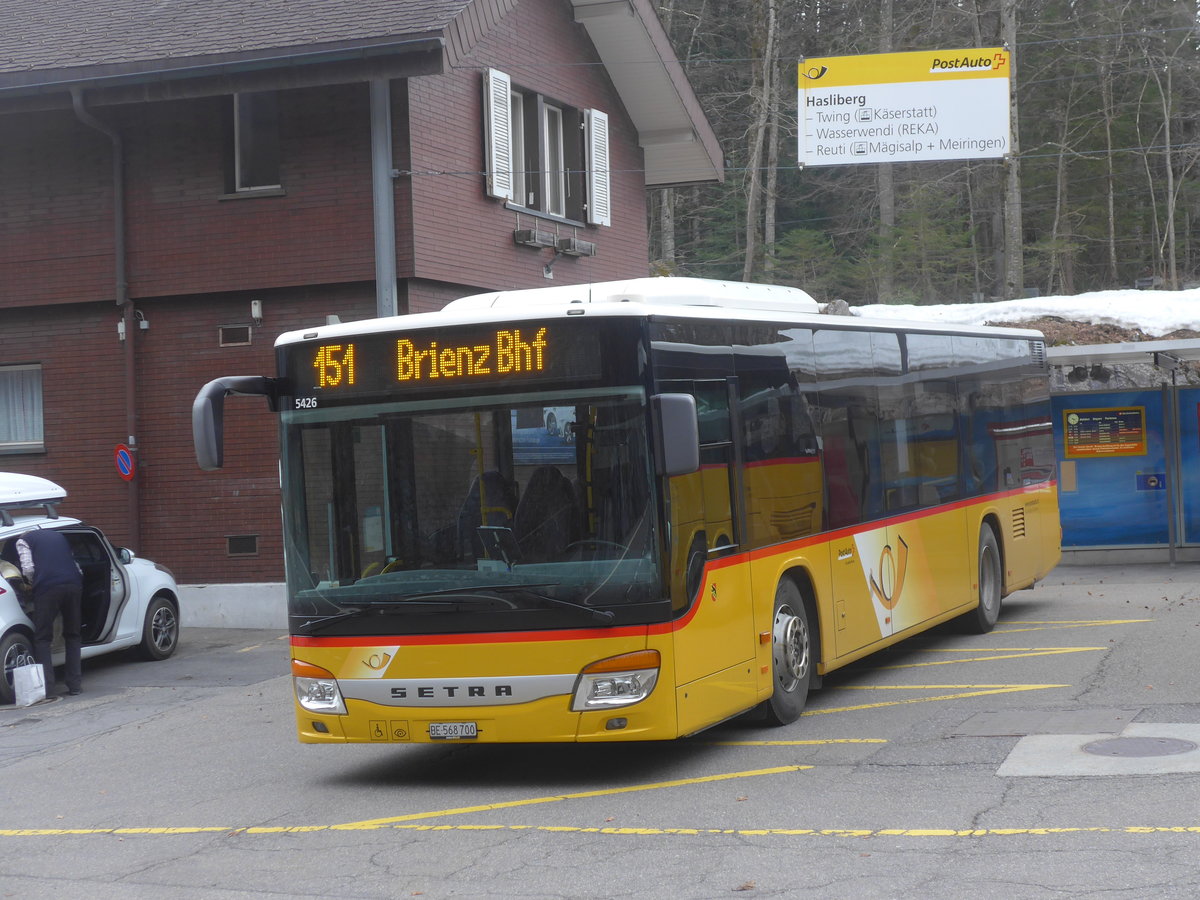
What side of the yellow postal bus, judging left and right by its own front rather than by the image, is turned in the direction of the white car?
right

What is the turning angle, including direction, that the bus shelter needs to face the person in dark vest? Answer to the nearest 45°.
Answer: approximately 45° to its right

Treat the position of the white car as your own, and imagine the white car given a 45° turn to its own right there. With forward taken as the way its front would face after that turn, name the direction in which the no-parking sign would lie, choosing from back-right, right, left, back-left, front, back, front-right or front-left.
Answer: left

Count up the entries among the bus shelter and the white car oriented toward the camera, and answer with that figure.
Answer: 1

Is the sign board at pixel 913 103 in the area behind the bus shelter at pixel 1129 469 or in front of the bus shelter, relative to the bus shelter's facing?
in front

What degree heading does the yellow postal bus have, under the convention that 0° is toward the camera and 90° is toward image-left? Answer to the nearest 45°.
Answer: approximately 45°

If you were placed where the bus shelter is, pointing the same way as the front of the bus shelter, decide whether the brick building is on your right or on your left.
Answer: on your right

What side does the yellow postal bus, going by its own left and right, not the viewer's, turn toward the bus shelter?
back

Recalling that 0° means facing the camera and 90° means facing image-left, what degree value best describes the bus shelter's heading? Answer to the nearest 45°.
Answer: approximately 0°

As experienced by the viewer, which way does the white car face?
facing away from the viewer and to the right of the viewer

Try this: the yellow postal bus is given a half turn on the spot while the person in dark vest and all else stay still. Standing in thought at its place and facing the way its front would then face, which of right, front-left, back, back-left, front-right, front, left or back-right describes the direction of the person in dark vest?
left

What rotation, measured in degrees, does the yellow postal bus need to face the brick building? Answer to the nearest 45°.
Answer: approximately 90° to its right
